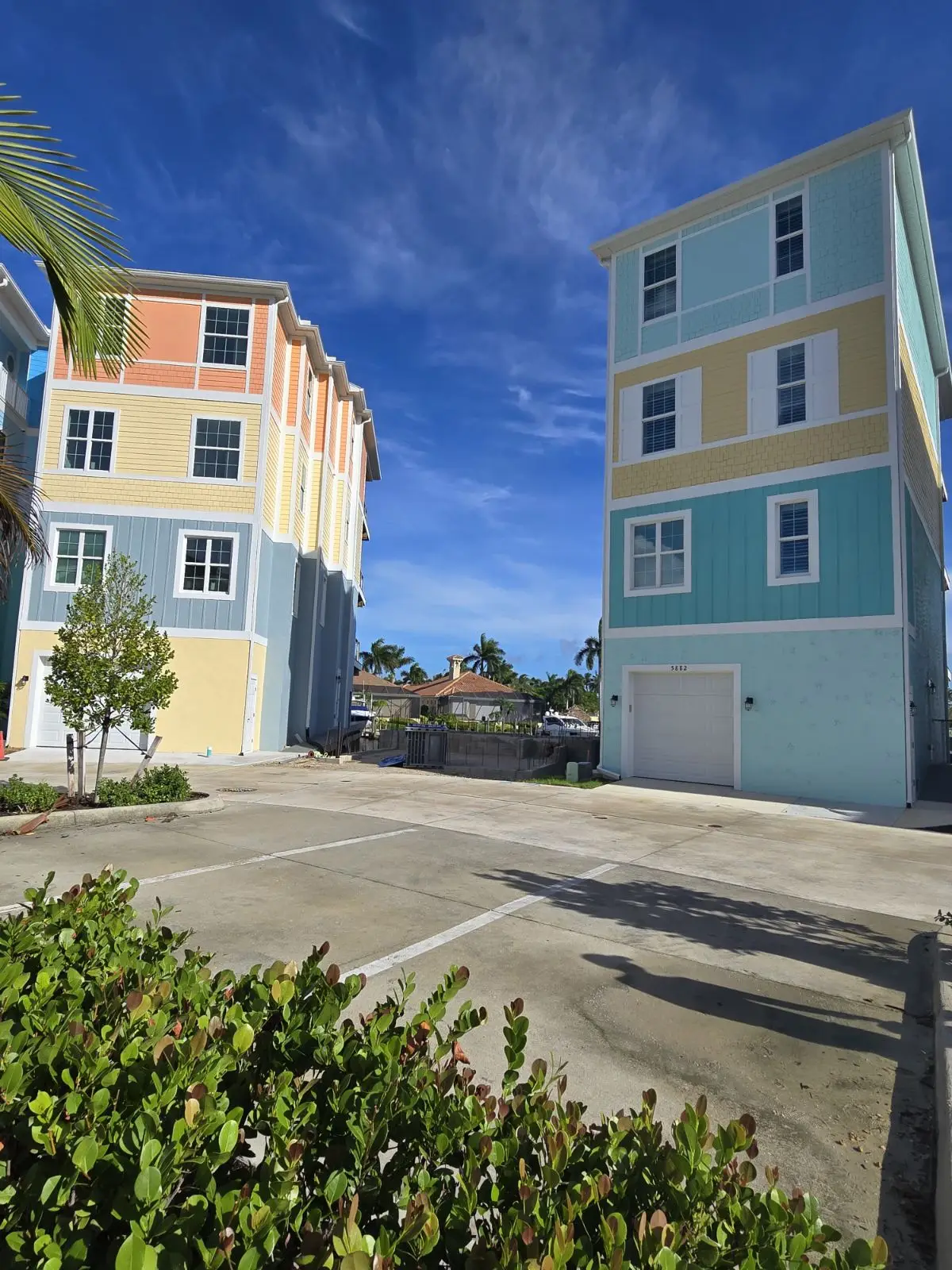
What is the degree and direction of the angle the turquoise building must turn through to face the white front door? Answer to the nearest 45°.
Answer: approximately 45° to its right

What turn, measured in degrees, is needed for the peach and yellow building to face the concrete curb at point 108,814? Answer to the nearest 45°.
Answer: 0° — it already faces it

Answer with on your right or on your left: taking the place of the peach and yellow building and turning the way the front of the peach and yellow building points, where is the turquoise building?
on your left

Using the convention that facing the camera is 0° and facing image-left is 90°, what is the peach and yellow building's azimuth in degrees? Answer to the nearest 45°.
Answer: approximately 0°

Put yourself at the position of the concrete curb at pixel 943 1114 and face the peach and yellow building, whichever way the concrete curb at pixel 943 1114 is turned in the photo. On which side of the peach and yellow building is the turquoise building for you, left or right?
right

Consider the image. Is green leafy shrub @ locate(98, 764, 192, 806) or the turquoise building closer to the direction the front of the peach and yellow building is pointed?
the green leafy shrub

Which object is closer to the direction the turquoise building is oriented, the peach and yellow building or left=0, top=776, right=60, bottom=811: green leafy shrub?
the green leafy shrub

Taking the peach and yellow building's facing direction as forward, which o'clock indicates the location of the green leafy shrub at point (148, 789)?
The green leafy shrub is roughly at 12 o'clock from the peach and yellow building.

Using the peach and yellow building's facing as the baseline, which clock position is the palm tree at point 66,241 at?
The palm tree is roughly at 12 o'clock from the peach and yellow building.
